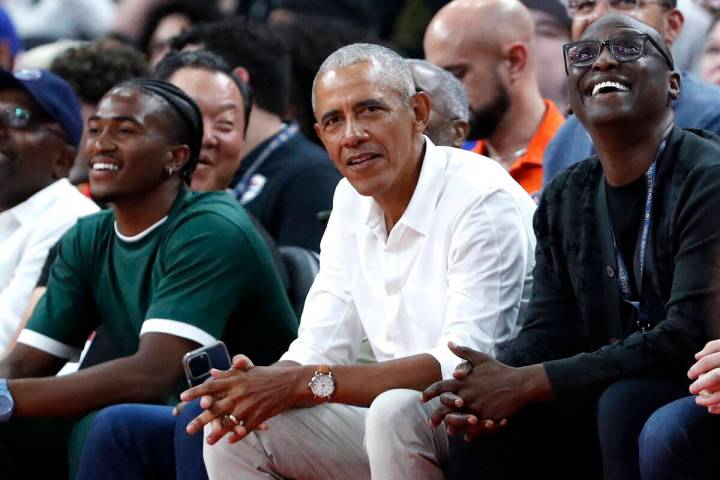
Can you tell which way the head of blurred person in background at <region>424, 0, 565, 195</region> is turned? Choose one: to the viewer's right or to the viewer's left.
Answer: to the viewer's left

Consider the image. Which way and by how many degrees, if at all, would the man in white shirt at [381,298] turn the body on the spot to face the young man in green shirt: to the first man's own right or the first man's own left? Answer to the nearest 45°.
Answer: approximately 90° to the first man's own right

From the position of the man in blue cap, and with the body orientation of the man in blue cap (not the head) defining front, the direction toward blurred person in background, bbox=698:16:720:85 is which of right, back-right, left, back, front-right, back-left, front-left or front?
back-left

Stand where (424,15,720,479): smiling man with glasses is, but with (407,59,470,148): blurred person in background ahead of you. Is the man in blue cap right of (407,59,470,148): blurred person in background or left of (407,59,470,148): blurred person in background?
left

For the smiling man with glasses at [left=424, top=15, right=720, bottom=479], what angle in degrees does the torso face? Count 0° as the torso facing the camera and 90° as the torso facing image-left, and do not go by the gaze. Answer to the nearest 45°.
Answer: approximately 45°

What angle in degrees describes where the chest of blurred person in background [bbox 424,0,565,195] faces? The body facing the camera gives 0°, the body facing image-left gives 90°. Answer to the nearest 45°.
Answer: approximately 45°

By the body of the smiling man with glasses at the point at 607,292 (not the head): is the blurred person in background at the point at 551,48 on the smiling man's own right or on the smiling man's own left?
on the smiling man's own right
